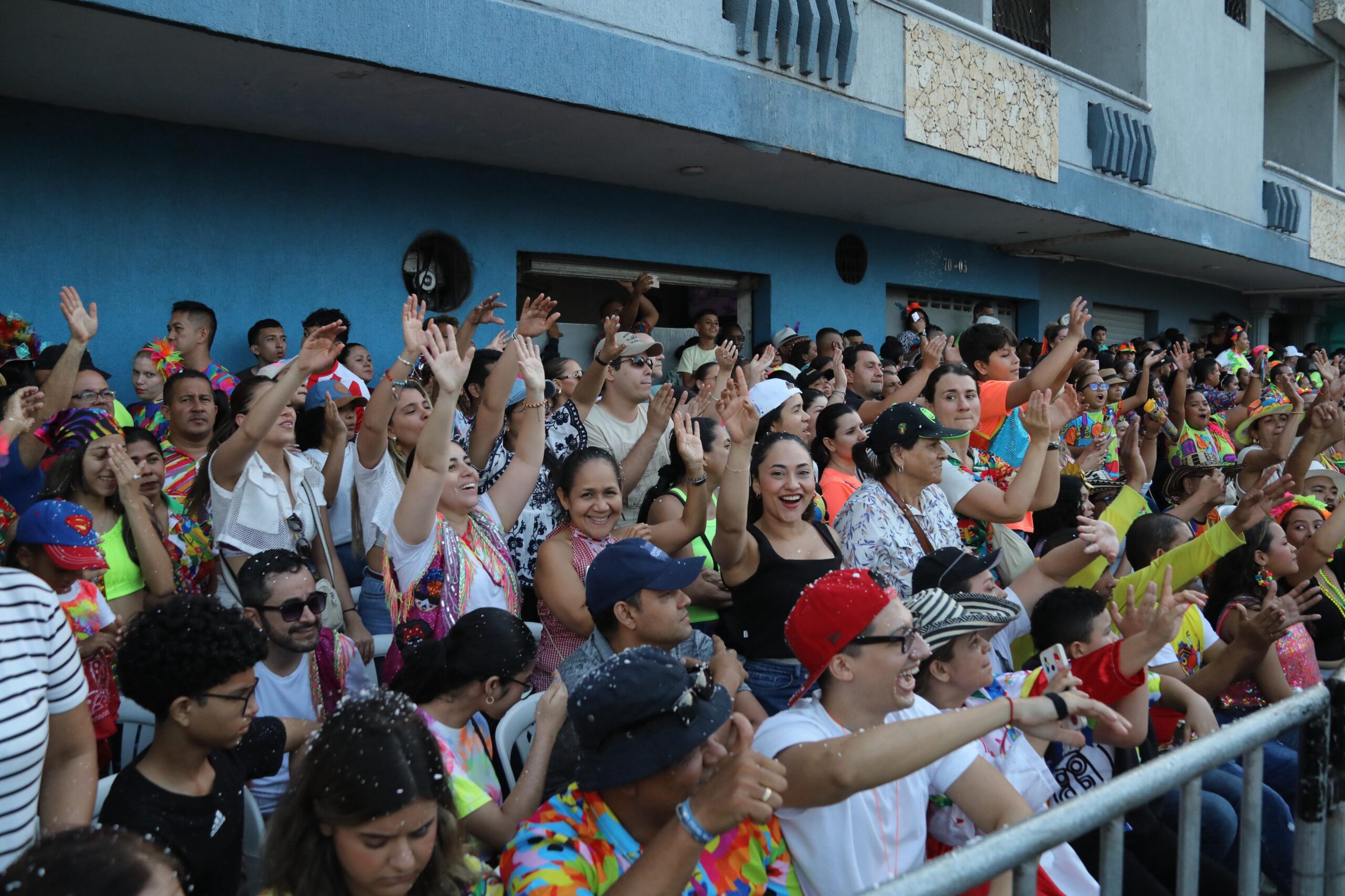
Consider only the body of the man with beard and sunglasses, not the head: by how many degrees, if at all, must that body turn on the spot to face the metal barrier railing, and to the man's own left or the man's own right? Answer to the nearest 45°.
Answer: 0° — they already face it

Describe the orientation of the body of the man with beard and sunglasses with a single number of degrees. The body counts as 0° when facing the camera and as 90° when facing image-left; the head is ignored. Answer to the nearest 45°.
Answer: approximately 315°

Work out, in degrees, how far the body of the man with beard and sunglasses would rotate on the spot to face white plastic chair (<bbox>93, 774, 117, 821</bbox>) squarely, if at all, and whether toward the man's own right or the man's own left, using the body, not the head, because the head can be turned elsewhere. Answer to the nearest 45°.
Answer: approximately 90° to the man's own right
